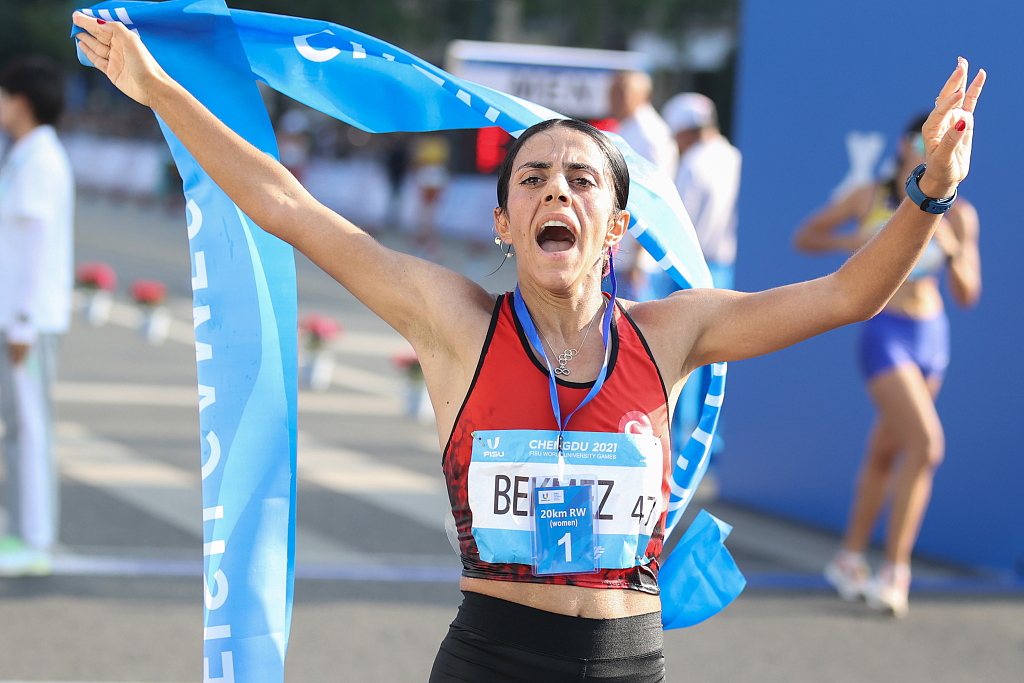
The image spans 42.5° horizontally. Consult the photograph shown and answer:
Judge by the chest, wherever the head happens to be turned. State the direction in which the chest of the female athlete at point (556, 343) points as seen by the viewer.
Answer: toward the camera

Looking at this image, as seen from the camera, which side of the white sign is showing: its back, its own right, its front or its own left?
front

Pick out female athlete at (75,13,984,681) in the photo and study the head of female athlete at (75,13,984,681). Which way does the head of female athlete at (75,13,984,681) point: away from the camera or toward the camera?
toward the camera

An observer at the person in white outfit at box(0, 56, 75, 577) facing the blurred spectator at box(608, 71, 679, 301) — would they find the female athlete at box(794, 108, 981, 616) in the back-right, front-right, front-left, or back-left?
front-right

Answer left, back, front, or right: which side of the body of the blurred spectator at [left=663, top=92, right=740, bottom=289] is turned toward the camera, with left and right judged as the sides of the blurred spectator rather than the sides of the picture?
left

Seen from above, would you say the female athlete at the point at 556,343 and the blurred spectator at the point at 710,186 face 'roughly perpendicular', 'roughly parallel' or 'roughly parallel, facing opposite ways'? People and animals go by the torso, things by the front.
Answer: roughly perpendicular

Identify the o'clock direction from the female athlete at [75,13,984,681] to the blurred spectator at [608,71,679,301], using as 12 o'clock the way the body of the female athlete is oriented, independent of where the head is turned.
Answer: The blurred spectator is roughly at 6 o'clock from the female athlete.
